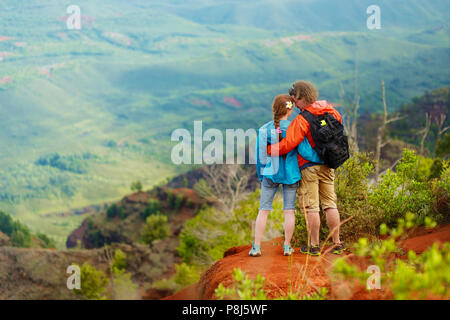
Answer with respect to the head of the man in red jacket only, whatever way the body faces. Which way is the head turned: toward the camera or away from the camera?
away from the camera

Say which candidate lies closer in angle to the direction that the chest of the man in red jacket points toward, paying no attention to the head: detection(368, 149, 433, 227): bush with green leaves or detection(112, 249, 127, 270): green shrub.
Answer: the green shrub

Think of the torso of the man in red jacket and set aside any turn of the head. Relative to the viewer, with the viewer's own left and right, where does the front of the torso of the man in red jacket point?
facing away from the viewer and to the left of the viewer

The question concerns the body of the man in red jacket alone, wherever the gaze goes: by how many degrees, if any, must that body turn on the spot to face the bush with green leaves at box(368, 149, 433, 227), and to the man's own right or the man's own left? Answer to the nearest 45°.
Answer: approximately 90° to the man's own right

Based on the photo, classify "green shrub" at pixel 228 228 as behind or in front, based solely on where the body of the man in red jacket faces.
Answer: in front

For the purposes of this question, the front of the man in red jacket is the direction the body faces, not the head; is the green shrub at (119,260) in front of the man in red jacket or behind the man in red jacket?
in front

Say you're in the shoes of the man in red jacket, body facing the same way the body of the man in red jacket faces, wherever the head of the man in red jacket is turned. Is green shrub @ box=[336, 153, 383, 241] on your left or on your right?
on your right
